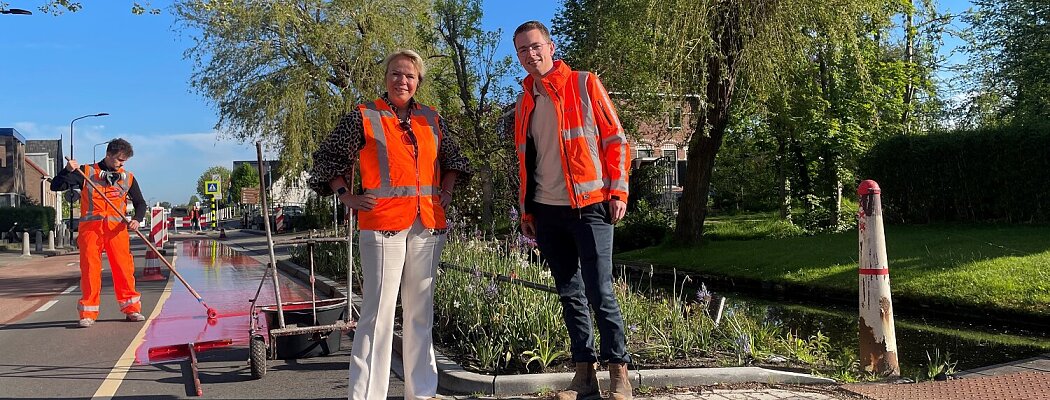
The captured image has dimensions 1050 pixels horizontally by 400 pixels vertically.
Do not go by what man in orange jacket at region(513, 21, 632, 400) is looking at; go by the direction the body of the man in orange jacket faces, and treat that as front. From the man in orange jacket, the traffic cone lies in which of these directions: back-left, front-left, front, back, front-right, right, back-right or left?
right

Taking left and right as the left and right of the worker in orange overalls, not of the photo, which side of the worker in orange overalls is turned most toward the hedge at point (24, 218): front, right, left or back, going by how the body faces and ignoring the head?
back

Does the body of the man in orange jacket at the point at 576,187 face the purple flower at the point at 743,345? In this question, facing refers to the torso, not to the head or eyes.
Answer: no

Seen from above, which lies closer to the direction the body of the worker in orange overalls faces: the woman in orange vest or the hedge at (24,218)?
the woman in orange vest

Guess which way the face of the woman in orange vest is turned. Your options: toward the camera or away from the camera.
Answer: toward the camera

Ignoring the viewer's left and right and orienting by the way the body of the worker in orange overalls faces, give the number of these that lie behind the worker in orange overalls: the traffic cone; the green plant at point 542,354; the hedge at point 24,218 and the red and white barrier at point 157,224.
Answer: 3

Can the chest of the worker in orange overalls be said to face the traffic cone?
no

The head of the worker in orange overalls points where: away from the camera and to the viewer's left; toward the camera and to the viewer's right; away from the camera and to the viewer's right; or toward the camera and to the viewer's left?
toward the camera and to the viewer's right

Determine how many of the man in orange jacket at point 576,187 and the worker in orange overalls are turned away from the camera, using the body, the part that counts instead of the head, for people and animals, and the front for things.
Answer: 0

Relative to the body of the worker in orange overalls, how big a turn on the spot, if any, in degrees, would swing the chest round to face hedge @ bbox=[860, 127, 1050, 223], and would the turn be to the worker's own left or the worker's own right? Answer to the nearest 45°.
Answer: approximately 90° to the worker's own left

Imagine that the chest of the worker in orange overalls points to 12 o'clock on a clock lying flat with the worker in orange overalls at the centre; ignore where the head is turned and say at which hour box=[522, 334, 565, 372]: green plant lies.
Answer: The green plant is roughly at 11 o'clock from the worker in orange overalls.

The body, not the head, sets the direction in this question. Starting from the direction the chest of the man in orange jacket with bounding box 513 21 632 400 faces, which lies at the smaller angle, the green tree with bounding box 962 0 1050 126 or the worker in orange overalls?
the worker in orange overalls

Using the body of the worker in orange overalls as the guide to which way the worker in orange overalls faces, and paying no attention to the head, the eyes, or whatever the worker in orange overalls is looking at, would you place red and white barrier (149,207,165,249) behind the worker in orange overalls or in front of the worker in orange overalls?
behind

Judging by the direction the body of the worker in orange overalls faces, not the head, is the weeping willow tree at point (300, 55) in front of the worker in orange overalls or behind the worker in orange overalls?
behind

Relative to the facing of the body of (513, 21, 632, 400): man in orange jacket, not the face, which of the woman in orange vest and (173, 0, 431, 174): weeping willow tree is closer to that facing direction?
the woman in orange vest

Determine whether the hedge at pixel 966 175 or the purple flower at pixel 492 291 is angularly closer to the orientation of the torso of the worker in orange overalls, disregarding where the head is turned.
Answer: the purple flower

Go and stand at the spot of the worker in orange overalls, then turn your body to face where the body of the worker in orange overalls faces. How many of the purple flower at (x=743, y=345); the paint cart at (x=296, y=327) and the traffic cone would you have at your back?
1

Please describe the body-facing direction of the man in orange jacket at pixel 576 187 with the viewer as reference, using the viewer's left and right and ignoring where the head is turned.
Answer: facing the viewer and to the left of the viewer

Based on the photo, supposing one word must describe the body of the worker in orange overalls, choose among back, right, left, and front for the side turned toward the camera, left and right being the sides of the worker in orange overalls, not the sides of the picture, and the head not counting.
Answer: front

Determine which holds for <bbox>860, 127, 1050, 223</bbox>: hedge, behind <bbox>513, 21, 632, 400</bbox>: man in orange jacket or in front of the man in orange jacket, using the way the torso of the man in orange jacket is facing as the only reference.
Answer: behind
